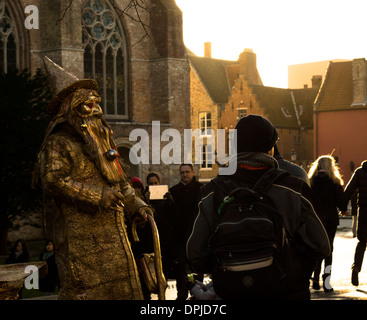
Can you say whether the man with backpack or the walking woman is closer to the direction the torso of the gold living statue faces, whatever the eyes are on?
the man with backpack

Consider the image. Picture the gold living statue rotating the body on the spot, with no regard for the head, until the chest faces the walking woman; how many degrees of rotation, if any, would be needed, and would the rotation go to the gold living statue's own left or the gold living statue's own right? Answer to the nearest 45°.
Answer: approximately 90° to the gold living statue's own left

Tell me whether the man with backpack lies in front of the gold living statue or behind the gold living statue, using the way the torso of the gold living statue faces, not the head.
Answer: in front

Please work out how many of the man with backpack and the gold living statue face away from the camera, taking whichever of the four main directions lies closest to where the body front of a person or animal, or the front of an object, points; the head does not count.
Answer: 1

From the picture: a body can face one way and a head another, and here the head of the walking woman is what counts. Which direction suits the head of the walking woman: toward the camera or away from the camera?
away from the camera

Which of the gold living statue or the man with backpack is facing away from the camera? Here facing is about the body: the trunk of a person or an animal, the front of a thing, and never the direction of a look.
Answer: the man with backpack

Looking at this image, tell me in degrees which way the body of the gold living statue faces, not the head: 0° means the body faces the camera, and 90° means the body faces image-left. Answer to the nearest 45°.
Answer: approximately 315°

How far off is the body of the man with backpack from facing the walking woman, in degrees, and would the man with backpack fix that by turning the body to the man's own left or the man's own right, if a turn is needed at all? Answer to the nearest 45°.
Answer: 0° — they already face them

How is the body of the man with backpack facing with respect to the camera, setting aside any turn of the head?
away from the camera

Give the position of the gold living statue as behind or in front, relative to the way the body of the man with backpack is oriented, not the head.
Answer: in front
